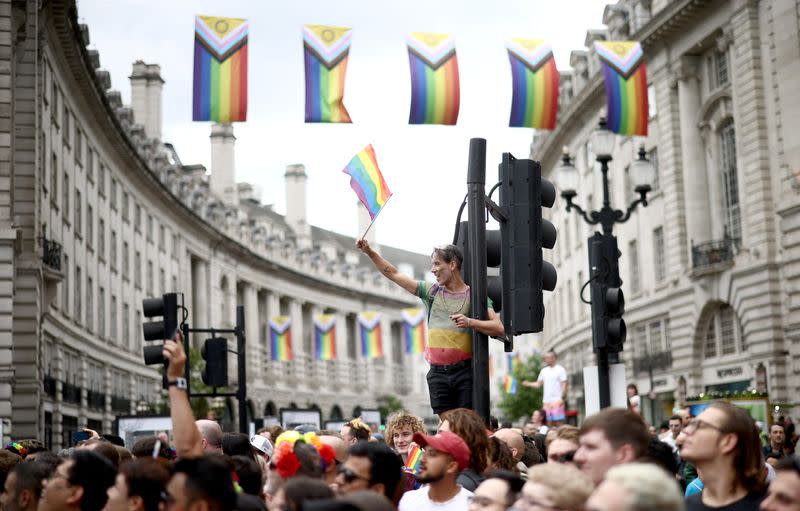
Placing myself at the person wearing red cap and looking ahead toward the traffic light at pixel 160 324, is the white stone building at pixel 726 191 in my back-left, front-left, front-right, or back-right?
front-right

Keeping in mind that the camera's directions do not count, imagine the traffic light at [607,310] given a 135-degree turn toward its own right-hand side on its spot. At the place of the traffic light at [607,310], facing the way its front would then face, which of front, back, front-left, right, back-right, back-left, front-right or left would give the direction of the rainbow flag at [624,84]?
right

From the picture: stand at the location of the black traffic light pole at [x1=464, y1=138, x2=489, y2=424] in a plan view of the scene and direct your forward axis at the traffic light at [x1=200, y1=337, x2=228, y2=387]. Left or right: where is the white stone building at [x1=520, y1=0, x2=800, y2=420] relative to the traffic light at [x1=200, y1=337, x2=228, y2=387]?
right

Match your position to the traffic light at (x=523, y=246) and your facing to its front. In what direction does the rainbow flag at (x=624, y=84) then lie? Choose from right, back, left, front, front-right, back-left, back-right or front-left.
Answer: front-left

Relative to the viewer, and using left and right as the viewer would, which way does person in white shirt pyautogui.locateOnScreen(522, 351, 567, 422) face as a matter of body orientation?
facing the viewer and to the left of the viewer

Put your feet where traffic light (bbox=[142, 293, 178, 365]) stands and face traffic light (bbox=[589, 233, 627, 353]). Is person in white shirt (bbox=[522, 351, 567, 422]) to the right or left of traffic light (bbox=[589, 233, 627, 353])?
left
